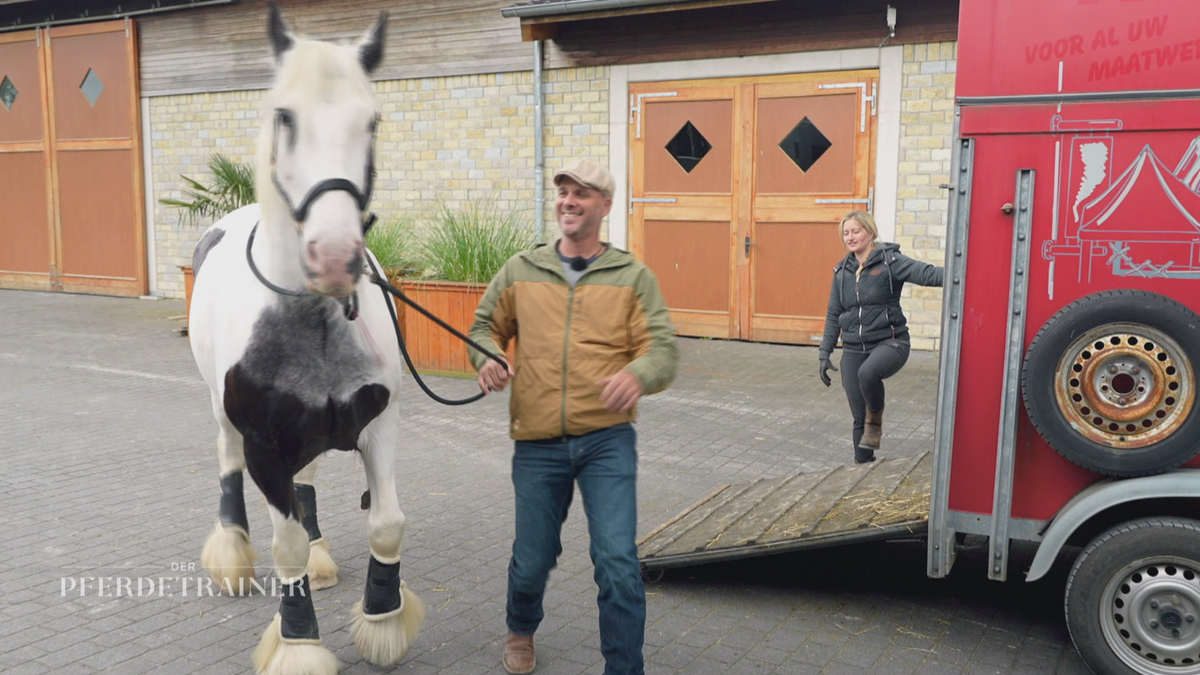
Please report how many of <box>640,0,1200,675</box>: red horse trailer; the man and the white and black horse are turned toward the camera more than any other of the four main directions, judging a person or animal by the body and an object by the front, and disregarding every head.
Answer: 2

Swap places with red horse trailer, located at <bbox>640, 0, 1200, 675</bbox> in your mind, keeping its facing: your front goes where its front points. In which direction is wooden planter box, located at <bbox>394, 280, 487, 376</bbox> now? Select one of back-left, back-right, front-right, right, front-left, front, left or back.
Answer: back-left

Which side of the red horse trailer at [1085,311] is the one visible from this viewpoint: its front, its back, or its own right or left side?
right

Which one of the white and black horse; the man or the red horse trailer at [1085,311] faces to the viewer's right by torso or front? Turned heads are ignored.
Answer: the red horse trailer

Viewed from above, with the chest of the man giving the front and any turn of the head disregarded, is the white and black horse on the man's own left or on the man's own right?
on the man's own right

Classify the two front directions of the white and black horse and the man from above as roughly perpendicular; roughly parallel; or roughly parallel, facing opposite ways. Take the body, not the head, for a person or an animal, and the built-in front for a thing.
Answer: roughly parallel

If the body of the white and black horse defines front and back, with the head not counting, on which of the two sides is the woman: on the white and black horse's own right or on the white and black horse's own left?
on the white and black horse's own left

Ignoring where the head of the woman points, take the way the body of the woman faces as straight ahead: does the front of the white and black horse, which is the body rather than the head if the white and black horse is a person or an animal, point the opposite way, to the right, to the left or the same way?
to the left

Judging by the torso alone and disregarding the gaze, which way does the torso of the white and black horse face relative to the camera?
toward the camera

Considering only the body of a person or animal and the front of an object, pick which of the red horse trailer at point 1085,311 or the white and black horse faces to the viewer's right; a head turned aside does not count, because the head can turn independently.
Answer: the red horse trailer

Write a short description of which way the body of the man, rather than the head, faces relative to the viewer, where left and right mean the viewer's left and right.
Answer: facing the viewer

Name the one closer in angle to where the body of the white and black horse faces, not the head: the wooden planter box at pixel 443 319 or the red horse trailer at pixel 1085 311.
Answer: the red horse trailer

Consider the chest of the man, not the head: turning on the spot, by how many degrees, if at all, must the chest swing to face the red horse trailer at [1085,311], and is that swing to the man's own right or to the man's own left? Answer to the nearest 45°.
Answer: approximately 90° to the man's own left

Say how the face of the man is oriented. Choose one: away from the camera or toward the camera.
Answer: toward the camera

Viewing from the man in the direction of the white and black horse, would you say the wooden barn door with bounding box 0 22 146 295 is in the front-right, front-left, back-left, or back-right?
front-right

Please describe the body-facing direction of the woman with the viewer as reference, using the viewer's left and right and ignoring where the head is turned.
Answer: facing the viewer and to the left of the viewer

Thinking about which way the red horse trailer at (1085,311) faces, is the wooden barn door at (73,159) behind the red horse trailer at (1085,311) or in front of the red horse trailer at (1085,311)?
behind
